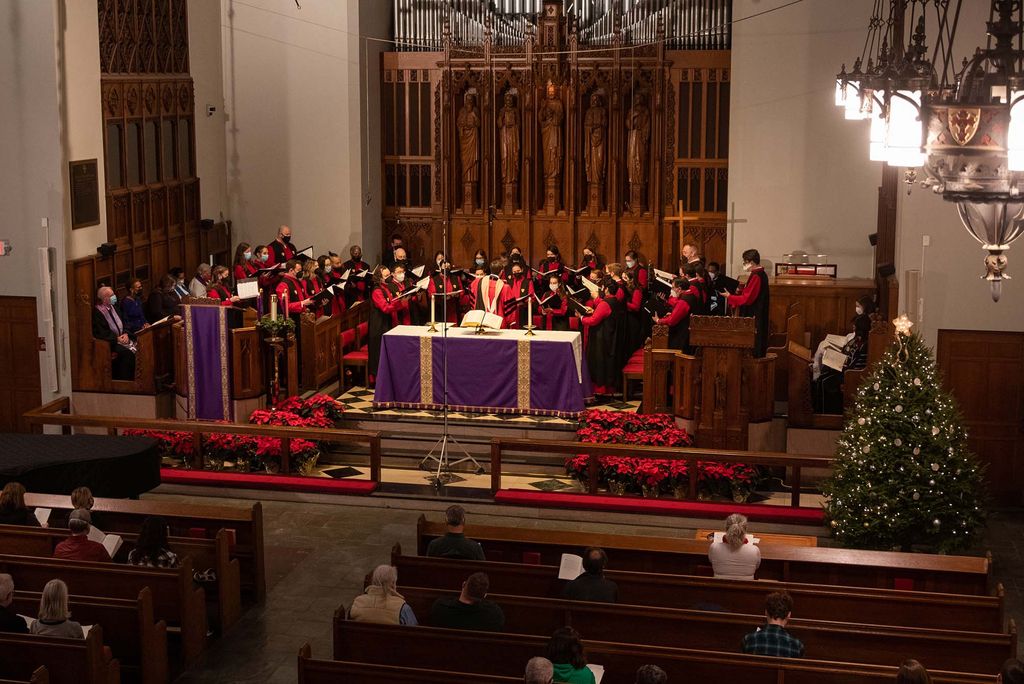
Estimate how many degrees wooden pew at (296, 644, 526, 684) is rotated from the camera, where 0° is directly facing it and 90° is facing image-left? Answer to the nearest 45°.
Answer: approximately 180°

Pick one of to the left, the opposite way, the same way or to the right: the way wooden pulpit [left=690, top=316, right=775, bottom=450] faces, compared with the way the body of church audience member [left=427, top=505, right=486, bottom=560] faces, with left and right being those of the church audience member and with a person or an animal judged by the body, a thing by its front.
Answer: the opposite way

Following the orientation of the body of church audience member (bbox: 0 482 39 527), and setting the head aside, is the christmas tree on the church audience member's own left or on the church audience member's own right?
on the church audience member's own right

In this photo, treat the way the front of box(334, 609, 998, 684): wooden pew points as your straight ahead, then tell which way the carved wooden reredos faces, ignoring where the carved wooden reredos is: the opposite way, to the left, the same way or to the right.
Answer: the opposite way

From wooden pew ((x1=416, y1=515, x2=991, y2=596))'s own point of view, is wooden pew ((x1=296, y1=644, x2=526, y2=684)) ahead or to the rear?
to the rear

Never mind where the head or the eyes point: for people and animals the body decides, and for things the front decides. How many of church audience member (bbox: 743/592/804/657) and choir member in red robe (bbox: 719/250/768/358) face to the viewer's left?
1

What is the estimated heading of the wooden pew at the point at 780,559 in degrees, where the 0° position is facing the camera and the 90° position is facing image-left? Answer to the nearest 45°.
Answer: approximately 180°

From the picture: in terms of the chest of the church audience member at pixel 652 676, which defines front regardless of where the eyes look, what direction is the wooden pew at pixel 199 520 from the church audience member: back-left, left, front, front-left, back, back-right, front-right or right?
front-left

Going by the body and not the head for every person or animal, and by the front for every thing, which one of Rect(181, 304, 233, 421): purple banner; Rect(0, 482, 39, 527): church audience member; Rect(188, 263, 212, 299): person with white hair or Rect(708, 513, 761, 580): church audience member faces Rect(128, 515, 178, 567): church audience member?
the purple banner

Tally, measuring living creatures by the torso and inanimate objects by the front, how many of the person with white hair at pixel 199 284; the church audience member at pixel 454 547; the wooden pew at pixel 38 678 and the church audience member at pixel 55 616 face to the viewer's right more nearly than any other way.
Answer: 1

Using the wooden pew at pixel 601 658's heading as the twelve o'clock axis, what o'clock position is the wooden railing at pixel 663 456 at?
The wooden railing is roughly at 12 o'clock from the wooden pew.

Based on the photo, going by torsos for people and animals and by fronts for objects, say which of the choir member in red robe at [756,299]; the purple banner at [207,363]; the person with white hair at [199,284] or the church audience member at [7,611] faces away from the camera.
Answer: the church audience member

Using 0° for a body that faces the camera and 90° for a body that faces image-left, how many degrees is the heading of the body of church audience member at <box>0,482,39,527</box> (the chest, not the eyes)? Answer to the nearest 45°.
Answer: approximately 180°

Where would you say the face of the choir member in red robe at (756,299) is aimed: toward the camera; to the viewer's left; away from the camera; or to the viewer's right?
to the viewer's left

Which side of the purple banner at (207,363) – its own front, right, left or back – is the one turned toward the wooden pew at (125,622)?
front

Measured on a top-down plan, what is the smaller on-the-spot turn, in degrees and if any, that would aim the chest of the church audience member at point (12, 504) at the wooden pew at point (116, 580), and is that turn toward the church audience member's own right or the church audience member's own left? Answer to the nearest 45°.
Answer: approximately 135° to the church audience member's own right

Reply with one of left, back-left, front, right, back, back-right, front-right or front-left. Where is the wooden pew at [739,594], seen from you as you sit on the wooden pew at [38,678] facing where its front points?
right

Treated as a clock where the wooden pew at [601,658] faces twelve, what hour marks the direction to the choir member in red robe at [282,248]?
The choir member in red robe is roughly at 11 o'clock from the wooden pew.

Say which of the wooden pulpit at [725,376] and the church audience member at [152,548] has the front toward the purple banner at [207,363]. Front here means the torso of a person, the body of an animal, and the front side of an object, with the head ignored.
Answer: the church audience member

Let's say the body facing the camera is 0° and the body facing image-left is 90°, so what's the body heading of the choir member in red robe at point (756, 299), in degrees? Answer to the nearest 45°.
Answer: approximately 90°
